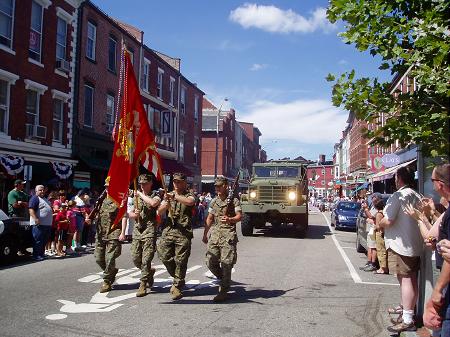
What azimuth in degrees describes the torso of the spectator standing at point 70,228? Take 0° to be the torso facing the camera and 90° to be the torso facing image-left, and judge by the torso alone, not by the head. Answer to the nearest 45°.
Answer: approximately 270°

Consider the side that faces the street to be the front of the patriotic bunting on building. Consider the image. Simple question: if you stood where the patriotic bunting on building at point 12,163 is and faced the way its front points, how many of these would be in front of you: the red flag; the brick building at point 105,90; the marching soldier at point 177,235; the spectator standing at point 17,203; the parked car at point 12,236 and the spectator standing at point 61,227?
5

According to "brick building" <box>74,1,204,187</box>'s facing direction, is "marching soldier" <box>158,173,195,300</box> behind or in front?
in front

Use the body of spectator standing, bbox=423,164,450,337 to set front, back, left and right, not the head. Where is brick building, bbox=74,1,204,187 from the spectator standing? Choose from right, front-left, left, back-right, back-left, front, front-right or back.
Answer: front-right

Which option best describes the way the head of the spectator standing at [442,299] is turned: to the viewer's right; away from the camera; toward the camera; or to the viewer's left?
to the viewer's left

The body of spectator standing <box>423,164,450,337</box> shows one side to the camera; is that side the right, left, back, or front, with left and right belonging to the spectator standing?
left

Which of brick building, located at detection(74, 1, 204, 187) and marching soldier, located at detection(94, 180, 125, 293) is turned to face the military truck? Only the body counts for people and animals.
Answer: the brick building

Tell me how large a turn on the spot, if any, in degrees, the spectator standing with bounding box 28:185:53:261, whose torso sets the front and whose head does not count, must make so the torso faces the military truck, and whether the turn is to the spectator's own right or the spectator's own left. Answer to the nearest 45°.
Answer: approximately 45° to the spectator's own left

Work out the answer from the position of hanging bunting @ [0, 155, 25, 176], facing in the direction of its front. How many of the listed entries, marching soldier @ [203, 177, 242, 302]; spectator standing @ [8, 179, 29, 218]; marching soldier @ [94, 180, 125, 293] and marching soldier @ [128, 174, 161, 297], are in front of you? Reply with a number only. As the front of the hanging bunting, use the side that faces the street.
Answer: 4

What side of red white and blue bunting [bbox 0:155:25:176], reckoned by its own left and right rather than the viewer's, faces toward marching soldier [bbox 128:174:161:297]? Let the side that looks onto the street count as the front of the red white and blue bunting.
front

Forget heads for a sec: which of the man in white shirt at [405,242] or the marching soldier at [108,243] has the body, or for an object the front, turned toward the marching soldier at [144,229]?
the man in white shirt

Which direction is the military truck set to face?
toward the camera

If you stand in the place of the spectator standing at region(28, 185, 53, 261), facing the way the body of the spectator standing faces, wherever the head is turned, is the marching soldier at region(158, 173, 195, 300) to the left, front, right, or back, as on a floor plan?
front

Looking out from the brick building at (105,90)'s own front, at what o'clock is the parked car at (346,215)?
The parked car is roughly at 11 o'clock from the brick building.

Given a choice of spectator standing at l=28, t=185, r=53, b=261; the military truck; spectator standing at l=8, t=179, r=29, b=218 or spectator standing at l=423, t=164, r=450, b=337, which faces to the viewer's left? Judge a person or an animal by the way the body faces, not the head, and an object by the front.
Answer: spectator standing at l=423, t=164, r=450, b=337

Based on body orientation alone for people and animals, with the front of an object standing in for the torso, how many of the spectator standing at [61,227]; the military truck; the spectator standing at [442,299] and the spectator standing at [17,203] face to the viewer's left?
1

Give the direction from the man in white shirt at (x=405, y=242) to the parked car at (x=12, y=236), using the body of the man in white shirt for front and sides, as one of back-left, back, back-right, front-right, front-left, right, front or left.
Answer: front

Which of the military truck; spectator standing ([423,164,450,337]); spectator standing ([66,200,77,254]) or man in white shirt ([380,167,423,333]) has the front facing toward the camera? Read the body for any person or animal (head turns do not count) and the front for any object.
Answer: the military truck

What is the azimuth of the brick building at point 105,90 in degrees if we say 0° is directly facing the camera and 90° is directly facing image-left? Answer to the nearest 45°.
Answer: approximately 315°

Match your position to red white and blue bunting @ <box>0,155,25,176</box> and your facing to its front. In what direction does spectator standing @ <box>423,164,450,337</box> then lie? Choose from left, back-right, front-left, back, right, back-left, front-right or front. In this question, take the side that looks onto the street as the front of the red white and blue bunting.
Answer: front
